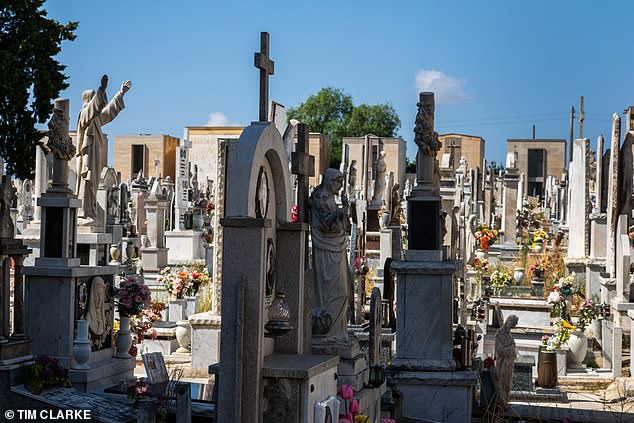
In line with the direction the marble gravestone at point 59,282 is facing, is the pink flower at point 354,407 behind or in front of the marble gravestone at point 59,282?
in front

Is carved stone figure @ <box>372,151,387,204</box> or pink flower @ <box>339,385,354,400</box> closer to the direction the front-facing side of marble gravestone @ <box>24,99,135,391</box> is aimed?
the pink flower

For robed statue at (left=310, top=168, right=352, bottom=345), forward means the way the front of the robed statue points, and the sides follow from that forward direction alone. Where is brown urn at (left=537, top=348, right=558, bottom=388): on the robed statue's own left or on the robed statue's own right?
on the robed statue's own left

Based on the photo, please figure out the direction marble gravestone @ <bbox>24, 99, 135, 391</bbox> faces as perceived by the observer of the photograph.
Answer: facing the viewer and to the right of the viewer

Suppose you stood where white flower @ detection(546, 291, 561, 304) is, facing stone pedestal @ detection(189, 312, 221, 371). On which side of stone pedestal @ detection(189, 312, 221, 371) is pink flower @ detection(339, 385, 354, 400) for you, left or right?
left

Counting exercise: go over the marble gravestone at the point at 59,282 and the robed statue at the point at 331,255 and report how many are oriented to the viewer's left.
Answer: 0

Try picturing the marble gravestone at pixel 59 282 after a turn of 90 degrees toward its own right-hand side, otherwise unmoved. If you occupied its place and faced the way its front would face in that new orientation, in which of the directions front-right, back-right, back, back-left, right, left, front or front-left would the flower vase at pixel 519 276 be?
back

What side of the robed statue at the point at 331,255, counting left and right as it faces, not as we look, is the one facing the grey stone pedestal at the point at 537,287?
left

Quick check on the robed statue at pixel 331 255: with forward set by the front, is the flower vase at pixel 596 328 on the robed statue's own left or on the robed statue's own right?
on the robed statue's own left

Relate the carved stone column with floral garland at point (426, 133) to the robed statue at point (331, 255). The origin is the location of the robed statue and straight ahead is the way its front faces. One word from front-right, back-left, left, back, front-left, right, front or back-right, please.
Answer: front-left
